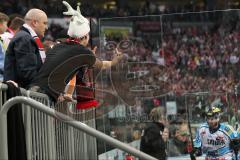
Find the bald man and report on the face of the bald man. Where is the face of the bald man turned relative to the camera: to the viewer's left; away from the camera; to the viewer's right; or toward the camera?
to the viewer's right

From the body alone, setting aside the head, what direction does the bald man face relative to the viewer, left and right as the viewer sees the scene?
facing to the right of the viewer

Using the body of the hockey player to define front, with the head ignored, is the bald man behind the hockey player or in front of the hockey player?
in front

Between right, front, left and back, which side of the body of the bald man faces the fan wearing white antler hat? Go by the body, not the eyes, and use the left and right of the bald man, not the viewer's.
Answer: front

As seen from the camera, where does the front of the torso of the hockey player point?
toward the camera

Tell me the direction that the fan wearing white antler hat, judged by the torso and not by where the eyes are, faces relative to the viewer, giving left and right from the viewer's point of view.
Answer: facing away from the viewer and to the right of the viewer

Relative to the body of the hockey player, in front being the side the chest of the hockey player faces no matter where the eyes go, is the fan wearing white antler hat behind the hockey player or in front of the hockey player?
in front

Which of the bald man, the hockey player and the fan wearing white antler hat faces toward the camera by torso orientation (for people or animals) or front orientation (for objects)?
the hockey player

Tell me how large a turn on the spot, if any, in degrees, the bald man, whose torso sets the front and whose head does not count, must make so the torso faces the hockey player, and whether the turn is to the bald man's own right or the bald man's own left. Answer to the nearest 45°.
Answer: approximately 45° to the bald man's own left
